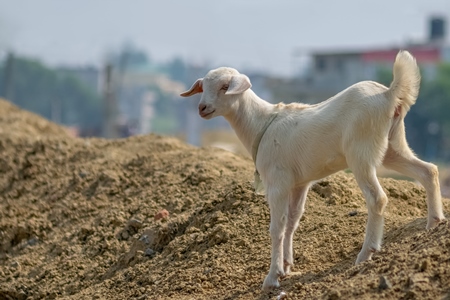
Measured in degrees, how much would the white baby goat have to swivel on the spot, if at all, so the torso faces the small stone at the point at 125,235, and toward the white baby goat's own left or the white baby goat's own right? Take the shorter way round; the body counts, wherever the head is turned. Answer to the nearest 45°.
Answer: approximately 45° to the white baby goat's own right

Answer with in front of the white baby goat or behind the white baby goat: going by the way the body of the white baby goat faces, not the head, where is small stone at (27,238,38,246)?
in front

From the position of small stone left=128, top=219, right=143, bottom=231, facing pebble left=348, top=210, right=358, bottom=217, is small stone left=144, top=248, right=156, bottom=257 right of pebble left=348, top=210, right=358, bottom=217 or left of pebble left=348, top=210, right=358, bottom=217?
right

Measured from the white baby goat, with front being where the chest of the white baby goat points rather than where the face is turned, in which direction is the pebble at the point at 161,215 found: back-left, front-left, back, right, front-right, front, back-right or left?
front-right

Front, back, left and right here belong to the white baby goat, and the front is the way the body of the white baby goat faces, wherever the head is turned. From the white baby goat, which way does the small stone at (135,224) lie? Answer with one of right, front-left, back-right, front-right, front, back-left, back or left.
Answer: front-right

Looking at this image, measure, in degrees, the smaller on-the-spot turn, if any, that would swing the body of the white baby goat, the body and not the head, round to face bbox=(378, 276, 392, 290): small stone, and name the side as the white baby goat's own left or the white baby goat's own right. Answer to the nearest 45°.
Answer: approximately 90° to the white baby goat's own left

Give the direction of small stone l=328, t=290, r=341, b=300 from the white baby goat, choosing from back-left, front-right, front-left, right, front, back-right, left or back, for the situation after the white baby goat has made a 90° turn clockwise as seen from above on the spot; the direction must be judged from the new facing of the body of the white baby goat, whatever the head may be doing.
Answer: back

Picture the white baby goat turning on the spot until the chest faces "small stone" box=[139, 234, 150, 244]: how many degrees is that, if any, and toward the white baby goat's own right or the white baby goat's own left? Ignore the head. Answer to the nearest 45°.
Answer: approximately 45° to the white baby goat's own right

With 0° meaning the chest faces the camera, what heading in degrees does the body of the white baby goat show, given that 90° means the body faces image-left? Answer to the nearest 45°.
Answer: approximately 90°

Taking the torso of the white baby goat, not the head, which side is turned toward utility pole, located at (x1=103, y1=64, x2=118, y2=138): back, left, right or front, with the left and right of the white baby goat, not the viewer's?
right
